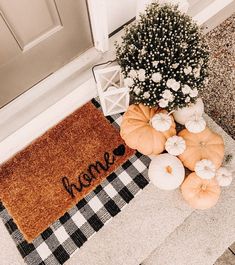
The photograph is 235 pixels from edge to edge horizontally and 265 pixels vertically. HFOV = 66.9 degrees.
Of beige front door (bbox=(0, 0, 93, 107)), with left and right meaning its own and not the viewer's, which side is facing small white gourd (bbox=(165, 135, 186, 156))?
front

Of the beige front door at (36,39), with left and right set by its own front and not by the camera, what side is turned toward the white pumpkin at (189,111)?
front

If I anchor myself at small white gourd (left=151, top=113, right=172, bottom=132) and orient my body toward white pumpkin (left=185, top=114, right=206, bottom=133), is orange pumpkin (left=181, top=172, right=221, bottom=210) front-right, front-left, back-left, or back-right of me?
front-right

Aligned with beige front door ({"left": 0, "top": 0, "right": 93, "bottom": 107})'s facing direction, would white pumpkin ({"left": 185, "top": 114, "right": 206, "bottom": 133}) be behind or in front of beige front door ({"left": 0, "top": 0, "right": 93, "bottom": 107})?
in front

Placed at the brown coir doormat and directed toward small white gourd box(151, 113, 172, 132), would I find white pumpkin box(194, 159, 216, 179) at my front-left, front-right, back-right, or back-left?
front-right

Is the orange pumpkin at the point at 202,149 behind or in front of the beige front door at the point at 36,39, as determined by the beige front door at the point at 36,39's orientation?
in front

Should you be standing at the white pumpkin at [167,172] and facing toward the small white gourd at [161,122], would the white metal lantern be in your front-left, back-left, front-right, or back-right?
front-left

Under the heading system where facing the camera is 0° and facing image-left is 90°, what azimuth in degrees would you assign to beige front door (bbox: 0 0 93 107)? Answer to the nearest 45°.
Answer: approximately 315°

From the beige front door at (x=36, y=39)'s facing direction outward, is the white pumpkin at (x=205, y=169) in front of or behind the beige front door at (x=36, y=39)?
in front
